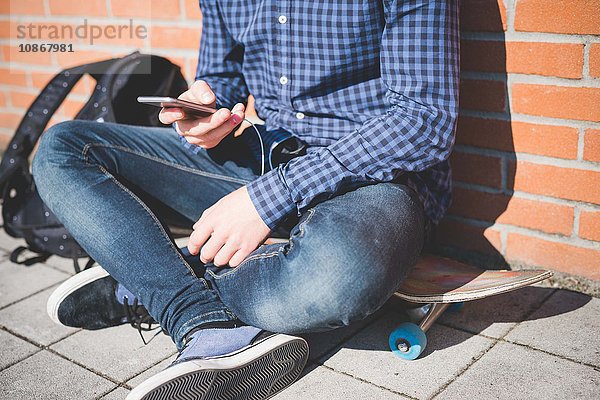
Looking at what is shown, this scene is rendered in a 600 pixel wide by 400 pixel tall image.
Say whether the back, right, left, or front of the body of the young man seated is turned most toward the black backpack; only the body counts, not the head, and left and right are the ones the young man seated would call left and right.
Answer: right

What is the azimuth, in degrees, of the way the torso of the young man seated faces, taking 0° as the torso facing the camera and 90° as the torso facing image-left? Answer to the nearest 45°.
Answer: approximately 45°
